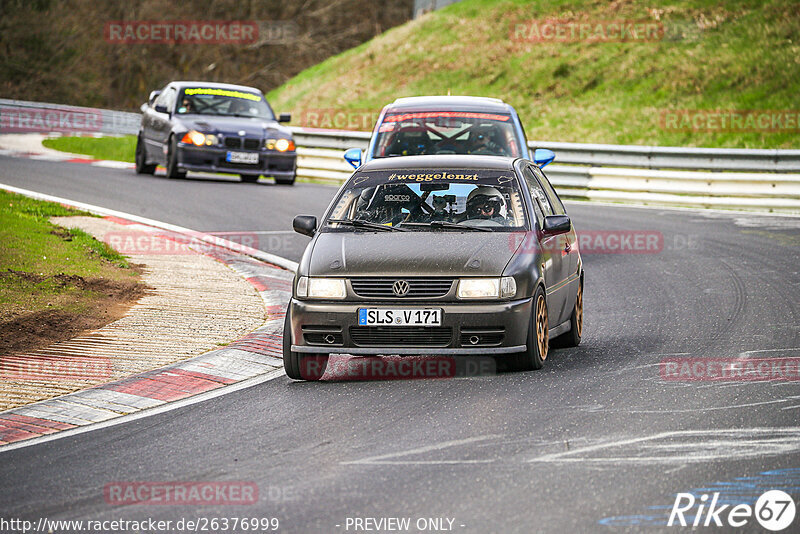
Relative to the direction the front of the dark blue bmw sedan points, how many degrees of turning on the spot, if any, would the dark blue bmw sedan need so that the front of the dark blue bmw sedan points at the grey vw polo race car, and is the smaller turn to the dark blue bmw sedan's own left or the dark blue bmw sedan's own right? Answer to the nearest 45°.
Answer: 0° — it already faces it

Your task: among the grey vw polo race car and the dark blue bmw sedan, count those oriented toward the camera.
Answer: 2

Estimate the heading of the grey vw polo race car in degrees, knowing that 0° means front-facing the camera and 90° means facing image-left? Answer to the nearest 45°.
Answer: approximately 0°

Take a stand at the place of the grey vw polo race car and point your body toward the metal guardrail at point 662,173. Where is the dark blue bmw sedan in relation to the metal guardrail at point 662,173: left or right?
left

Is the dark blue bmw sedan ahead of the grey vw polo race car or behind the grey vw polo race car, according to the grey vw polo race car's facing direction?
behind

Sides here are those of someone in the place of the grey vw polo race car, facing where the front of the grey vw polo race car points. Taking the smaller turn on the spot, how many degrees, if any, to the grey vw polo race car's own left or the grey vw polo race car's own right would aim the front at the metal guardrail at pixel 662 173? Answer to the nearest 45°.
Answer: approximately 180°

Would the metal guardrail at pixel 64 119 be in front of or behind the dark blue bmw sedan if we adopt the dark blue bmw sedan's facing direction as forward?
behind

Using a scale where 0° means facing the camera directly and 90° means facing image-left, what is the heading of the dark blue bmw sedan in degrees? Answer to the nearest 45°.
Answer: approximately 0°

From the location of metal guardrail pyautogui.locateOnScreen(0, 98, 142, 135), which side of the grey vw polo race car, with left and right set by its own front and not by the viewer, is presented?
back

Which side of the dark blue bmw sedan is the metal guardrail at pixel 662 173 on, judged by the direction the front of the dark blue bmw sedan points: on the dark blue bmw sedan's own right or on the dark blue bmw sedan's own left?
on the dark blue bmw sedan's own left
